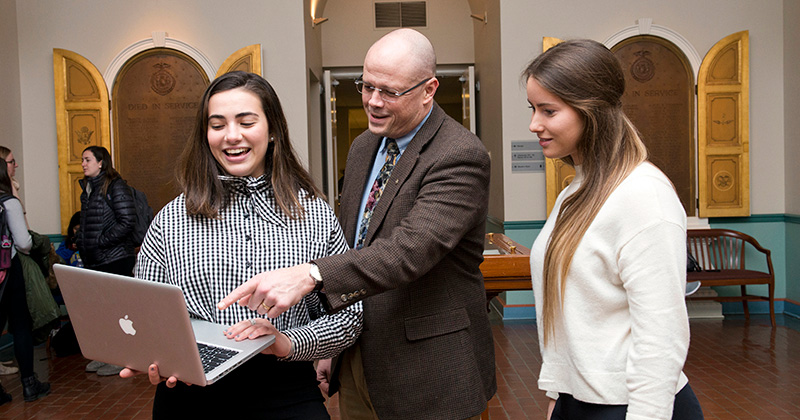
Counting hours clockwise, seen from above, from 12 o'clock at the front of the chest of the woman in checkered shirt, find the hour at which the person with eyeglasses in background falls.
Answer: The person with eyeglasses in background is roughly at 5 o'clock from the woman in checkered shirt.

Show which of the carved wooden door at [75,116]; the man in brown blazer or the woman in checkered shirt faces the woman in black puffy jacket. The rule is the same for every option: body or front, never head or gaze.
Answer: the carved wooden door

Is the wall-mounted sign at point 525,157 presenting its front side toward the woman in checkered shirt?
yes

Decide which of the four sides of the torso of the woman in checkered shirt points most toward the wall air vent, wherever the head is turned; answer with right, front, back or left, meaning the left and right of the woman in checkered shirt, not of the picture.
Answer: back

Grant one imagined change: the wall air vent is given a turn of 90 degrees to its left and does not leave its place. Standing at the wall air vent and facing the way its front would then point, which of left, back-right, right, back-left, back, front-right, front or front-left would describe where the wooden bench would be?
front-right

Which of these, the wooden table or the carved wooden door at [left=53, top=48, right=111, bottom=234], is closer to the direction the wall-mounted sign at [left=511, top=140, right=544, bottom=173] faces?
the wooden table

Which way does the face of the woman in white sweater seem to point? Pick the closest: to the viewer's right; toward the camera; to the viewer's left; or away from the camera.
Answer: to the viewer's left

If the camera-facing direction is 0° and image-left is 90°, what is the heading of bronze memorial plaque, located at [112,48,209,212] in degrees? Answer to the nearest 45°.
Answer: approximately 0°

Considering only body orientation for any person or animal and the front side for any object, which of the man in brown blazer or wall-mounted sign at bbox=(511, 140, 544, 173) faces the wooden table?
the wall-mounted sign

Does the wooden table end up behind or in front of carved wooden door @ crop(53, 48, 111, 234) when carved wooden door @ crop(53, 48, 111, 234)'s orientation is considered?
in front

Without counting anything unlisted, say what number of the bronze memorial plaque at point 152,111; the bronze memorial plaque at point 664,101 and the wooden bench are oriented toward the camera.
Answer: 3

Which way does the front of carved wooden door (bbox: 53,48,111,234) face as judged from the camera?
facing the viewer

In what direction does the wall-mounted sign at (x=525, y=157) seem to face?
toward the camera

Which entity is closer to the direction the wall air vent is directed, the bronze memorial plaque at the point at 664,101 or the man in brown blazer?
the man in brown blazer
